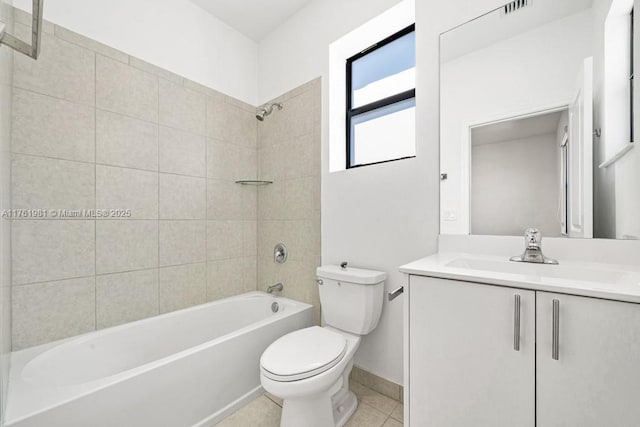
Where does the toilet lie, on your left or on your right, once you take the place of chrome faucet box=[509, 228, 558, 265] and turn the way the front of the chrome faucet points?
on your right

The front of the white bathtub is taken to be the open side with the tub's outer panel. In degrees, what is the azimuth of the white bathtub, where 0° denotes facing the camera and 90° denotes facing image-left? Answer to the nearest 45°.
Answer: approximately 315°

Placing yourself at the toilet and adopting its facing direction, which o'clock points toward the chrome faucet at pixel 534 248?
The chrome faucet is roughly at 8 o'clock from the toilet.

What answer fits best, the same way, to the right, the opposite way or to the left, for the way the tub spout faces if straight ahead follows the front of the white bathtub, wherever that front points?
to the right

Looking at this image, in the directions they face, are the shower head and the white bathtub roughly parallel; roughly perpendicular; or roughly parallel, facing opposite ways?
roughly perpendicular

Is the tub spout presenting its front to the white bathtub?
yes

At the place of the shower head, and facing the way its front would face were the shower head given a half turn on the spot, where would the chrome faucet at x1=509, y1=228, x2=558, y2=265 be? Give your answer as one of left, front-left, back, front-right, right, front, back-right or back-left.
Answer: right

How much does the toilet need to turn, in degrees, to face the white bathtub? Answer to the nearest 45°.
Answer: approximately 45° to its right
